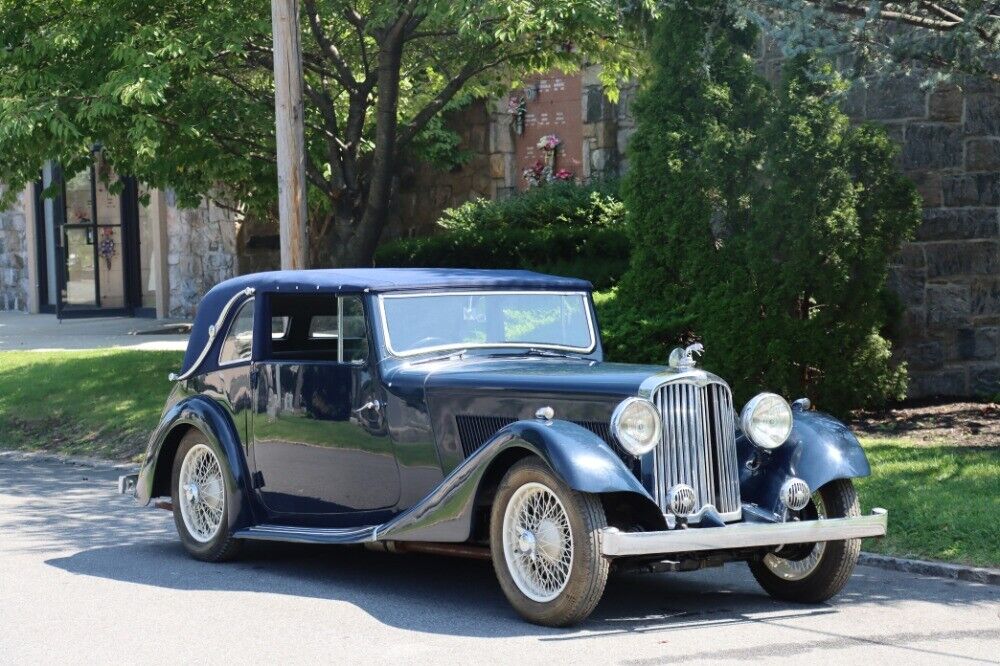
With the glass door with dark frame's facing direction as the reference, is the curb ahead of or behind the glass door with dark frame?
ahead

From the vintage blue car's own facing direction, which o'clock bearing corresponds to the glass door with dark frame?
The glass door with dark frame is roughly at 7 o'clock from the vintage blue car.

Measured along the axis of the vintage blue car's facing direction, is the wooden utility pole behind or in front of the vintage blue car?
behind

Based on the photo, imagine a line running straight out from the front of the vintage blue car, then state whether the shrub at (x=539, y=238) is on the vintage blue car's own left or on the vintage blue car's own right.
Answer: on the vintage blue car's own left

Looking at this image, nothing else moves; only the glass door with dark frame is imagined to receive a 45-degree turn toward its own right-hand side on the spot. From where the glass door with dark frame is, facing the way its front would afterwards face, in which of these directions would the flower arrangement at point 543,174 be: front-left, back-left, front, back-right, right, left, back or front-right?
left

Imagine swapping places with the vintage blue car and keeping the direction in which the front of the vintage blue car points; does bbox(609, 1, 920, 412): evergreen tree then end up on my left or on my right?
on my left
